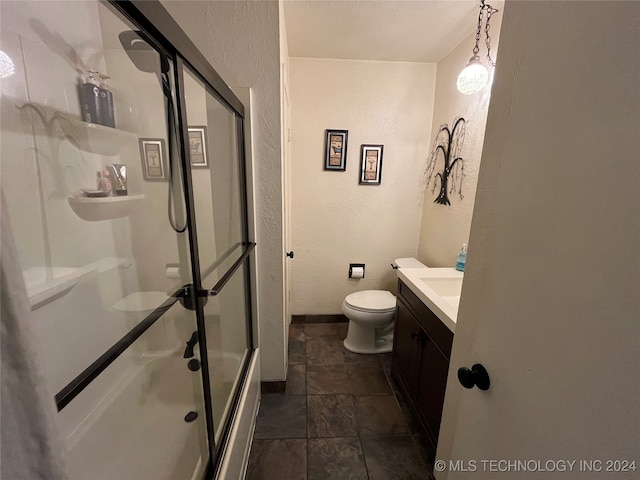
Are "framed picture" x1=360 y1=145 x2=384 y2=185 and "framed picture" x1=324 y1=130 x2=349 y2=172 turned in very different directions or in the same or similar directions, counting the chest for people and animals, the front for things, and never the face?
same or similar directions

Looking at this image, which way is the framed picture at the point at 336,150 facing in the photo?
toward the camera

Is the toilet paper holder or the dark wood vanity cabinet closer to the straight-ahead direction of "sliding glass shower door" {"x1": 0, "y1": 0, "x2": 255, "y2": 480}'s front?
the dark wood vanity cabinet

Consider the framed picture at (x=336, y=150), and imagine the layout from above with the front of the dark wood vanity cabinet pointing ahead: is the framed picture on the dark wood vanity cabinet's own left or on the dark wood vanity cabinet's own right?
on the dark wood vanity cabinet's own right

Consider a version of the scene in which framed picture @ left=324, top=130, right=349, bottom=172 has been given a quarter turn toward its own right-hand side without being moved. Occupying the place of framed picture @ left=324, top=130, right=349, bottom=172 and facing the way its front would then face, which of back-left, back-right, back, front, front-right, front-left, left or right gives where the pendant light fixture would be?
back-left

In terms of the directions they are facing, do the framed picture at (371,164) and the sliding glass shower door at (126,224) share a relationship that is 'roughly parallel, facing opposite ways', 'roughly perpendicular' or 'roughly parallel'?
roughly perpendicular

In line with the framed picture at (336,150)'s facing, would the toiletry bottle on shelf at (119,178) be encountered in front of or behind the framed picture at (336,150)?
in front

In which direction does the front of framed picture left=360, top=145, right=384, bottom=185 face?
toward the camera

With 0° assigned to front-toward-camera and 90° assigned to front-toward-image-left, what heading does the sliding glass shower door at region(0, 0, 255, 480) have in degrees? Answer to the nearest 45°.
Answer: approximately 315°

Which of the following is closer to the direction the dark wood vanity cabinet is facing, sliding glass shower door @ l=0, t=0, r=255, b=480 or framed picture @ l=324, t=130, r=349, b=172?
the sliding glass shower door

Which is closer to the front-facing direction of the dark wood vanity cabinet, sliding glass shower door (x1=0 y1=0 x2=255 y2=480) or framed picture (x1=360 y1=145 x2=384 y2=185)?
the sliding glass shower door

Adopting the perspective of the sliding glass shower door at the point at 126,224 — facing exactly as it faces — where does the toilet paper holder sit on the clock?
The toilet paper holder is roughly at 10 o'clock from the sliding glass shower door.

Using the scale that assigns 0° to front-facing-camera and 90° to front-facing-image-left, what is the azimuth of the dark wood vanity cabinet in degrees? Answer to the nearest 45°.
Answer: approximately 45°

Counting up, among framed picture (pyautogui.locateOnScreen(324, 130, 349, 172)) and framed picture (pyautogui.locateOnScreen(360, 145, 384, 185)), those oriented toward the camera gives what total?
2

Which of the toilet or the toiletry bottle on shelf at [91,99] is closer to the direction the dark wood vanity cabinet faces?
the toiletry bottle on shelf

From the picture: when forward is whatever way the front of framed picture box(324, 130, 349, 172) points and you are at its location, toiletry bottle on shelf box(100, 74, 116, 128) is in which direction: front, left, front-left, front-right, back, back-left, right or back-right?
front-right

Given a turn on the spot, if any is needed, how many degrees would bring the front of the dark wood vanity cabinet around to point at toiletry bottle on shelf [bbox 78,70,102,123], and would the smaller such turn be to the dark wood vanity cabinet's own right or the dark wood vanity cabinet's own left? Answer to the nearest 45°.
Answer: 0° — it already faces it

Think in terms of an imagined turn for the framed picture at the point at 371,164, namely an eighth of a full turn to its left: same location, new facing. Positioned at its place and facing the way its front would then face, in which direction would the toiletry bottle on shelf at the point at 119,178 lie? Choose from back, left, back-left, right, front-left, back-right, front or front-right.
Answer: right

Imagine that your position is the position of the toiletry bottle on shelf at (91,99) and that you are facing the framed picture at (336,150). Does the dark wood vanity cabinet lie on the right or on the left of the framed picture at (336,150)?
right
